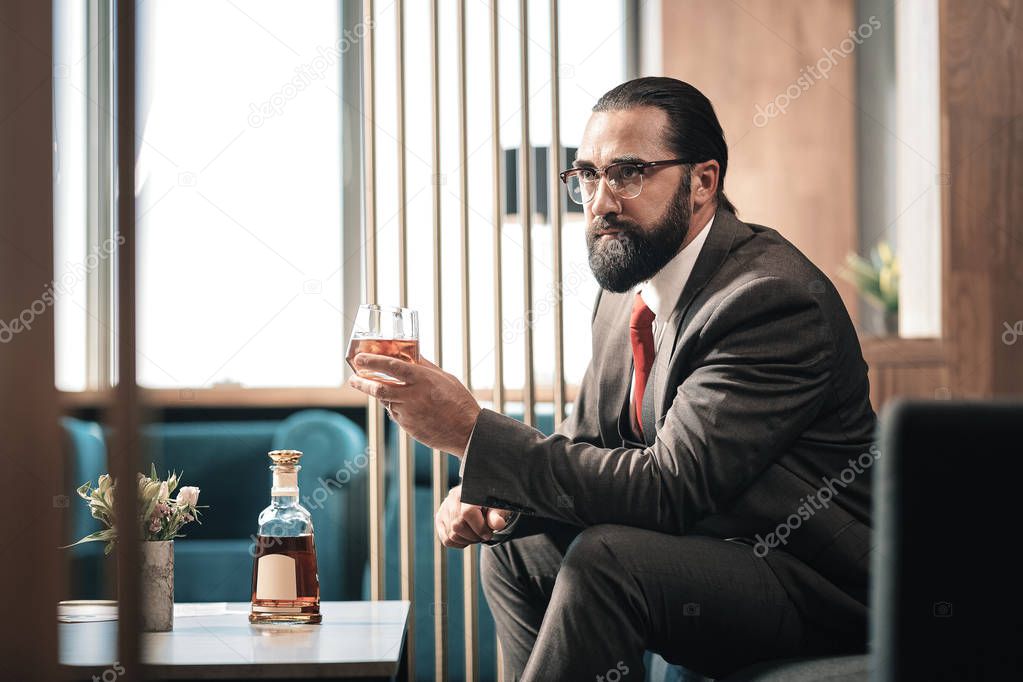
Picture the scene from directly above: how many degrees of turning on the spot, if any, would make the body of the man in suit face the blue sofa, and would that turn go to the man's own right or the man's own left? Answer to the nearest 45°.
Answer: approximately 90° to the man's own right

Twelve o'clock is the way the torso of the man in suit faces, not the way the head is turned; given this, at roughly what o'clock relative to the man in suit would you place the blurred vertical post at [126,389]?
The blurred vertical post is roughly at 11 o'clock from the man in suit.

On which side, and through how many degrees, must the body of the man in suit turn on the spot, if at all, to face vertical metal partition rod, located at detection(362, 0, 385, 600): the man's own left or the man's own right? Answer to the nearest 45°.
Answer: approximately 90° to the man's own right

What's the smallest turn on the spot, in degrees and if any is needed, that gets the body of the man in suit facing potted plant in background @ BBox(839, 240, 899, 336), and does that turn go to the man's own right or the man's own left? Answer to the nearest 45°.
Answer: approximately 135° to the man's own right

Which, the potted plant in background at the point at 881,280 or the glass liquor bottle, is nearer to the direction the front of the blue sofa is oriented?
the glass liquor bottle

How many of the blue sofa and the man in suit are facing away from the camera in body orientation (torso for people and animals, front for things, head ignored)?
0

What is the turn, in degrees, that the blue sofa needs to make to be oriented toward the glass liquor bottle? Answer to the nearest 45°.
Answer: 0° — it already faces it

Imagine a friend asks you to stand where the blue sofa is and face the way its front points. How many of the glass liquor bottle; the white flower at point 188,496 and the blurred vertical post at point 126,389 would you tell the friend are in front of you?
3

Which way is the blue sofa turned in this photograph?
toward the camera

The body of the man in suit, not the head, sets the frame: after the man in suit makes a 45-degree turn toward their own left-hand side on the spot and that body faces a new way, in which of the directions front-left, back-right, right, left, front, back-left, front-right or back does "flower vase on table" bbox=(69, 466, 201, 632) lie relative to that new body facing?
right

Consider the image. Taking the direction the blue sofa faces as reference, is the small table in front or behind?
in front

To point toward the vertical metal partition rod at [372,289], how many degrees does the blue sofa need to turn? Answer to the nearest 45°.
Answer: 0° — it already faces it

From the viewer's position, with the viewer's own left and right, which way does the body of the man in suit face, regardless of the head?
facing the viewer and to the left of the viewer

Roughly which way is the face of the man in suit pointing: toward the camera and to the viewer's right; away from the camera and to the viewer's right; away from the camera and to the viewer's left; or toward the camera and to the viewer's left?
toward the camera and to the viewer's left
